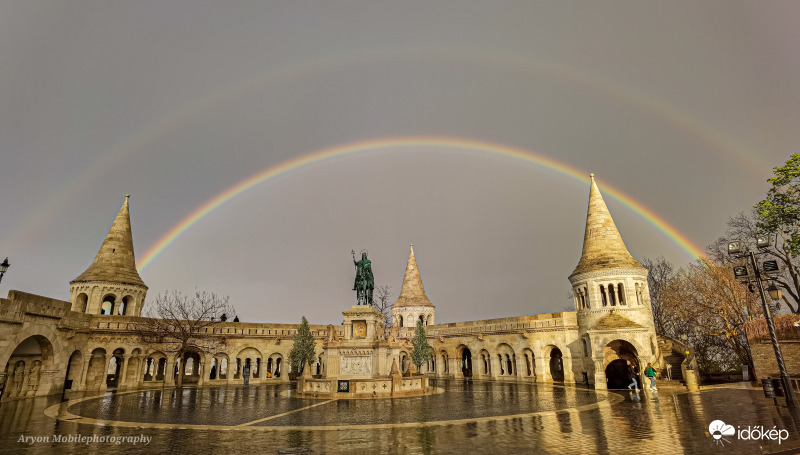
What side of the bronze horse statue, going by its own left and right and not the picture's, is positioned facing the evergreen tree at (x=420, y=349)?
back

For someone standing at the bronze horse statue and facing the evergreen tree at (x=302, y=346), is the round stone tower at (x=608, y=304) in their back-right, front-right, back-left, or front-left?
back-right
